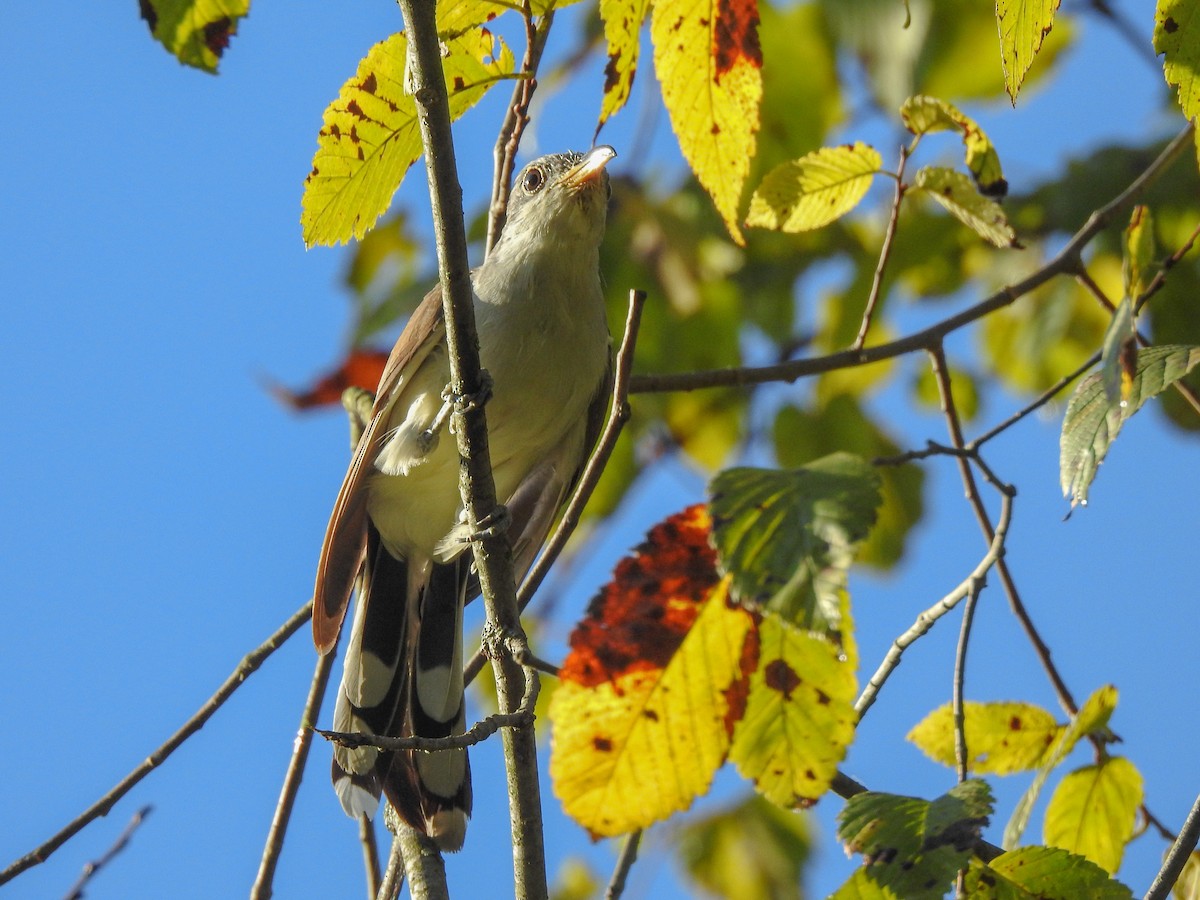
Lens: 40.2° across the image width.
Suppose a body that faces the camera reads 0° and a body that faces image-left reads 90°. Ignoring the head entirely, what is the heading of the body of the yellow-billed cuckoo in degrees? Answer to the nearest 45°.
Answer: approximately 315°

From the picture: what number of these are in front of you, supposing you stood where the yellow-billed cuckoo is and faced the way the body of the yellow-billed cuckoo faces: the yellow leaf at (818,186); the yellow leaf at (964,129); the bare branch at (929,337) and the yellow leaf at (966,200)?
4

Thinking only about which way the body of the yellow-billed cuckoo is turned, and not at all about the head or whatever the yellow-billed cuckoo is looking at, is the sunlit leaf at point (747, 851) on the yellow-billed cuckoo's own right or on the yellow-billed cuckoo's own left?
on the yellow-billed cuckoo's own left

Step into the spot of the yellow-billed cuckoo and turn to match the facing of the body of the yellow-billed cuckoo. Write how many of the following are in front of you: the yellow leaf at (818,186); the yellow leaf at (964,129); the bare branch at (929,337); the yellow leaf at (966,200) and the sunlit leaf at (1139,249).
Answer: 5
